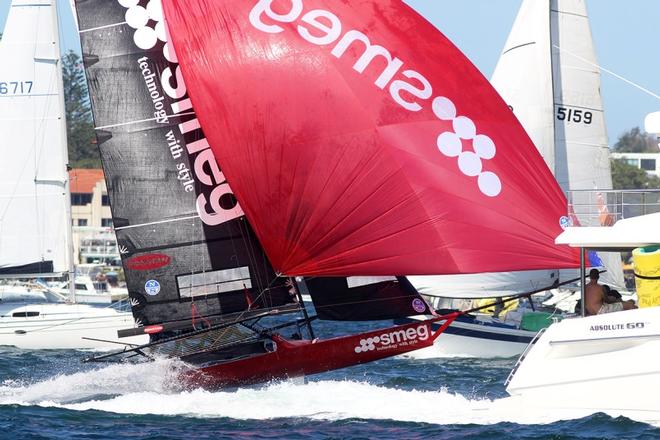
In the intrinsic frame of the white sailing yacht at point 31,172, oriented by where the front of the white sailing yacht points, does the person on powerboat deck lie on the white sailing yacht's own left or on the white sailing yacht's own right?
on the white sailing yacht's own right

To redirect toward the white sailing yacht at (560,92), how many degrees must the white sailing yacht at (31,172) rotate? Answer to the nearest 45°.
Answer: approximately 45° to its right

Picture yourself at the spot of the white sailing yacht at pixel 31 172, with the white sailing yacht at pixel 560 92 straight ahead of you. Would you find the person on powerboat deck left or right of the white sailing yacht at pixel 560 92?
right

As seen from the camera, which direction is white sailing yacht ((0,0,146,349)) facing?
to the viewer's right
